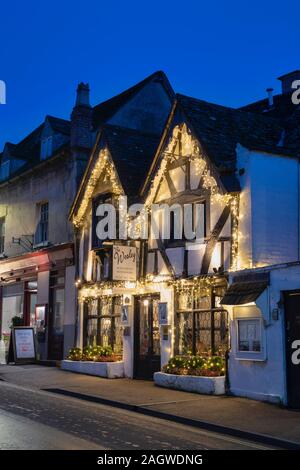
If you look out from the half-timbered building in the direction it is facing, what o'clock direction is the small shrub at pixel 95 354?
The small shrub is roughly at 3 o'clock from the half-timbered building.

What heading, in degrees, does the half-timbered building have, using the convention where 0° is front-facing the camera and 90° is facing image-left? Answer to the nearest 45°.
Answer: approximately 45°

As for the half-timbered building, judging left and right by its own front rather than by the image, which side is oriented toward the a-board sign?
right

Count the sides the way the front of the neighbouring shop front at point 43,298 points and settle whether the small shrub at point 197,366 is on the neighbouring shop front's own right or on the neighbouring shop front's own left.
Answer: on the neighbouring shop front's own left

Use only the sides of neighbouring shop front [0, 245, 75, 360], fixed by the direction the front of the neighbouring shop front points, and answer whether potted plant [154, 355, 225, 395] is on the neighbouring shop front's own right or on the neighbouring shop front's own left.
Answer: on the neighbouring shop front's own left

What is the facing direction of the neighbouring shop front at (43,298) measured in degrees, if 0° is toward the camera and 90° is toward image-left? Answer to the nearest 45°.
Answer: approximately 45°

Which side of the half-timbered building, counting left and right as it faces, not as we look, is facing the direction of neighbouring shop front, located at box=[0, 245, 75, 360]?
right
